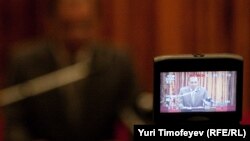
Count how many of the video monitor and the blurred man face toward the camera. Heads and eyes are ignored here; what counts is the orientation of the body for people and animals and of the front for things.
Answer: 2

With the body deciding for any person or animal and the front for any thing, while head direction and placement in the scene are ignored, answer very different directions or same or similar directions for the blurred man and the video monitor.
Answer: same or similar directions

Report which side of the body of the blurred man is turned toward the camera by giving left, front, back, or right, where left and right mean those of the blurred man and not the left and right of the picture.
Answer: front

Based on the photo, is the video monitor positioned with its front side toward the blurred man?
no

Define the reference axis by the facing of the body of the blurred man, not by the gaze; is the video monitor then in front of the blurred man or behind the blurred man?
in front

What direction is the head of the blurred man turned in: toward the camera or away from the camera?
toward the camera

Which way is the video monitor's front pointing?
toward the camera
